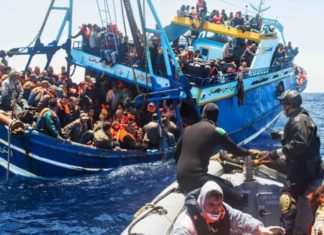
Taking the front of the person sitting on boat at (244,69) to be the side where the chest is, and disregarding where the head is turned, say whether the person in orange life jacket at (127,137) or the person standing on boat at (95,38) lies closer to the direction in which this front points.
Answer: the person in orange life jacket

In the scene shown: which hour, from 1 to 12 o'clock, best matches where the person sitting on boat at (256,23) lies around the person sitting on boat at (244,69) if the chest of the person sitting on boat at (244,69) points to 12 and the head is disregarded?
the person sitting on boat at (256,23) is roughly at 6 o'clock from the person sitting on boat at (244,69).

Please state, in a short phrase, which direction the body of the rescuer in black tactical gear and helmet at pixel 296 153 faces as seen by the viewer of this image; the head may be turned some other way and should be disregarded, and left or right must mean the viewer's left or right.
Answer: facing to the left of the viewer

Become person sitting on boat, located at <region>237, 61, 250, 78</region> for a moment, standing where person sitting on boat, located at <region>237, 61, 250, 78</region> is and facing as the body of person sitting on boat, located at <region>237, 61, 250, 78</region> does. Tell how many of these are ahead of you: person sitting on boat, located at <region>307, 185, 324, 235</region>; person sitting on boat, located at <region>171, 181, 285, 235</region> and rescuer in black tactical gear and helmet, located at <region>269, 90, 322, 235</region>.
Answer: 3

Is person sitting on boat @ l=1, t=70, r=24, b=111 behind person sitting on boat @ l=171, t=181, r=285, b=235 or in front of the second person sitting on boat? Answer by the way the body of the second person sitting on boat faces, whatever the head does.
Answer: behind

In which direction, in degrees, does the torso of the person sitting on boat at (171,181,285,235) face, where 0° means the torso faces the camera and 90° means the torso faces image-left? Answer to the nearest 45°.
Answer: approximately 315°

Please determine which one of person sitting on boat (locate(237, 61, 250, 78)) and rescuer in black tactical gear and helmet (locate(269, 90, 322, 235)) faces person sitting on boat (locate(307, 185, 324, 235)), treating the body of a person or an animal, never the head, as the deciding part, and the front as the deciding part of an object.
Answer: person sitting on boat (locate(237, 61, 250, 78))

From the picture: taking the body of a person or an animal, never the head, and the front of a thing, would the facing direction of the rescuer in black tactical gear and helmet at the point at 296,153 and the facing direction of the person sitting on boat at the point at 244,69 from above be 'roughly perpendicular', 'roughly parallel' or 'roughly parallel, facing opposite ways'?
roughly perpendicular

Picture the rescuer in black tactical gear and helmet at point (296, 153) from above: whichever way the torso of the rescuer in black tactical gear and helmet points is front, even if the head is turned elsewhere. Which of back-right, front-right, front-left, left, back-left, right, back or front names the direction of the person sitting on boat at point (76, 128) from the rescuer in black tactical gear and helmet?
front-right

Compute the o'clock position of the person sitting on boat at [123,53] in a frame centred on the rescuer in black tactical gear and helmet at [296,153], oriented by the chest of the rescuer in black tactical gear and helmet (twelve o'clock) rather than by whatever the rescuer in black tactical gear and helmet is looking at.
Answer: The person sitting on boat is roughly at 2 o'clock from the rescuer in black tactical gear and helmet.
